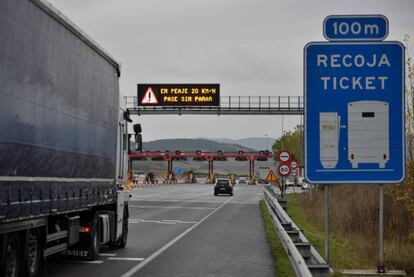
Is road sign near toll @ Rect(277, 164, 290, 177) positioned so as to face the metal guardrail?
yes

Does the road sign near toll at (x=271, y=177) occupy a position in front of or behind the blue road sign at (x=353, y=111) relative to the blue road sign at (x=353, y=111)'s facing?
behind

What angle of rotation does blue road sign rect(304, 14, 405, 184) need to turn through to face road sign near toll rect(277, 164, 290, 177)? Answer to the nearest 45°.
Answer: approximately 180°

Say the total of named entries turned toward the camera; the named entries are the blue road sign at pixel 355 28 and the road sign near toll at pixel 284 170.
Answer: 2

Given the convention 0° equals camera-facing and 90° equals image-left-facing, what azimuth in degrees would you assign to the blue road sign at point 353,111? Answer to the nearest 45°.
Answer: approximately 0°
